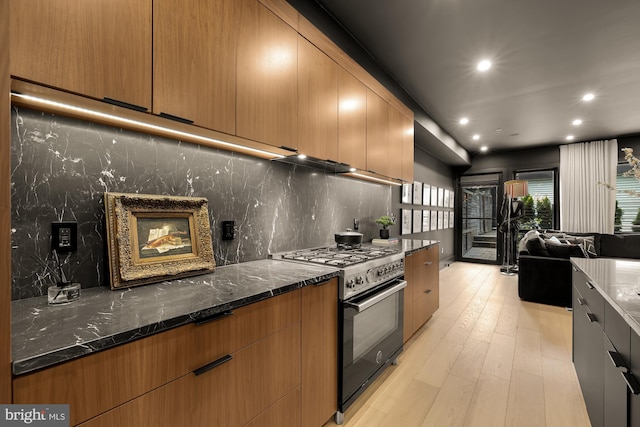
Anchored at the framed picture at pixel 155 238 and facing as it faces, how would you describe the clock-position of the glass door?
The glass door is roughly at 10 o'clock from the framed picture.

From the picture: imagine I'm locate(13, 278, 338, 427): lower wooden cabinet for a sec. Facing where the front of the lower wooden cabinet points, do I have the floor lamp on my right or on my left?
on my left

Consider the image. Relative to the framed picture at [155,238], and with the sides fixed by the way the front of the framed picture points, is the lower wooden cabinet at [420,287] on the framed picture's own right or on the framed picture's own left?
on the framed picture's own left

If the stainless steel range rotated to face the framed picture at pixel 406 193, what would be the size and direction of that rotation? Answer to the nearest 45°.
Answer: approximately 135° to its left

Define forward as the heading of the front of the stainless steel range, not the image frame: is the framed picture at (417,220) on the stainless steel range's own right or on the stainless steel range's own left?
on the stainless steel range's own left

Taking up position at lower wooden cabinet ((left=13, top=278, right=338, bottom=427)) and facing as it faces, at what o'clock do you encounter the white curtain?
The white curtain is roughly at 10 o'clock from the lower wooden cabinet.

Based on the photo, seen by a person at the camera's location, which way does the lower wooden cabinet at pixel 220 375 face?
facing the viewer and to the right of the viewer

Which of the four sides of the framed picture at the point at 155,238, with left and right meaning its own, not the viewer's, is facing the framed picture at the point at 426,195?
left

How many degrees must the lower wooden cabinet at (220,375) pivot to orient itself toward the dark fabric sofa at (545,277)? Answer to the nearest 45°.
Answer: approximately 45° to its left

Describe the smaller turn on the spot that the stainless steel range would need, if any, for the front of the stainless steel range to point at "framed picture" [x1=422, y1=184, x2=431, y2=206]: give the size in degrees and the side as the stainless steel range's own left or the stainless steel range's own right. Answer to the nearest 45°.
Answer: approximately 135° to the stainless steel range's own left

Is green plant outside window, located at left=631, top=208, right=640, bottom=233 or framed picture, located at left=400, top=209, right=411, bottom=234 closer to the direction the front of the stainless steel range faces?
the green plant outside window

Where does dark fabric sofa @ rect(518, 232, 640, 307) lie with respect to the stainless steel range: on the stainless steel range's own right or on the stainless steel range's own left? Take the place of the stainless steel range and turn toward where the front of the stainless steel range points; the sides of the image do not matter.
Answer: on the stainless steel range's own left

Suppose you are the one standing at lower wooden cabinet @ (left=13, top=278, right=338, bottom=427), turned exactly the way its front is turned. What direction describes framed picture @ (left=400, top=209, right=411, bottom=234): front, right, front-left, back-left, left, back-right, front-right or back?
left

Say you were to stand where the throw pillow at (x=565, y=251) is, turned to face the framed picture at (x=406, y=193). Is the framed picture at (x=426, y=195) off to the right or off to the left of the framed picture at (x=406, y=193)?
right

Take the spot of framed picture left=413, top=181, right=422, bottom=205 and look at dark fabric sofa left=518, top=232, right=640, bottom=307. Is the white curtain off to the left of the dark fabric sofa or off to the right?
left

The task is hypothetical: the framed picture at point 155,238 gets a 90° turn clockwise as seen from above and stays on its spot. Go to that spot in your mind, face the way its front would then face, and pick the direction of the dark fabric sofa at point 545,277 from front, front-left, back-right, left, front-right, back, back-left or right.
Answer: back-left

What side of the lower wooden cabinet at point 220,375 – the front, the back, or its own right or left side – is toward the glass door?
left

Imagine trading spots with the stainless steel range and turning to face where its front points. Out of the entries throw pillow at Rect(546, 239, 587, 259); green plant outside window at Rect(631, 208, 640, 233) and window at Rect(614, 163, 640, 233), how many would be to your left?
3
